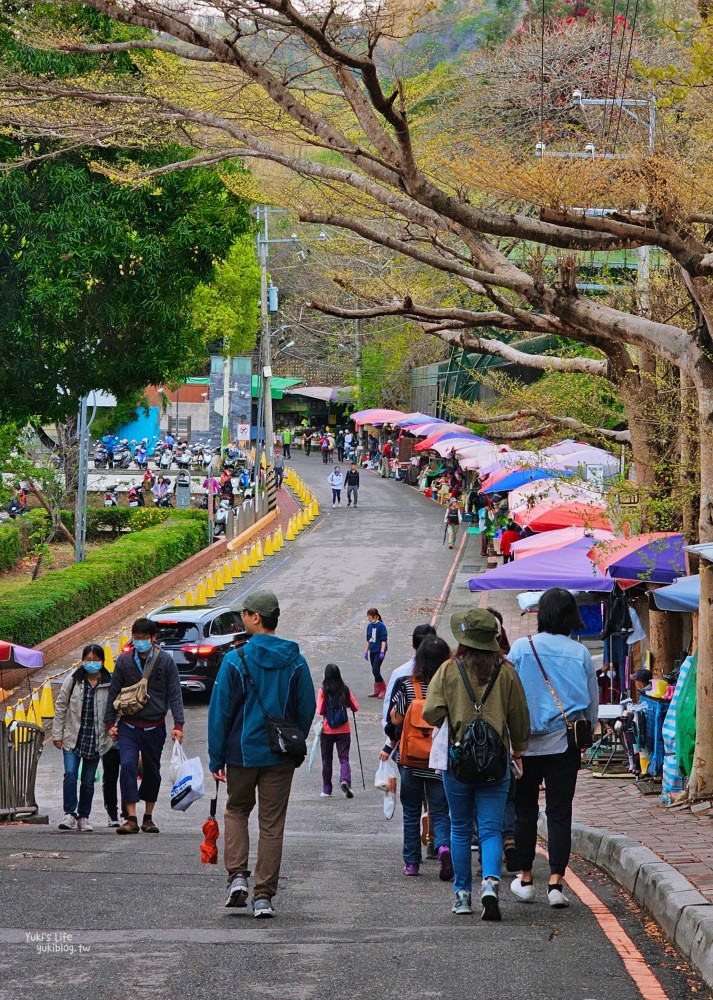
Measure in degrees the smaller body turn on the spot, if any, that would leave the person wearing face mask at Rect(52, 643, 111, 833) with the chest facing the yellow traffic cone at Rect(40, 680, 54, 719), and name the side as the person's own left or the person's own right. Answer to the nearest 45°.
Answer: approximately 180°

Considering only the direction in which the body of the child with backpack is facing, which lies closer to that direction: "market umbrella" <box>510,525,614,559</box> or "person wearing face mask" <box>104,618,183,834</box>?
the market umbrella

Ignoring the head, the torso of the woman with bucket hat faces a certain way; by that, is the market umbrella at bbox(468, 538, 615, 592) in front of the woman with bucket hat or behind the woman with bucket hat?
in front

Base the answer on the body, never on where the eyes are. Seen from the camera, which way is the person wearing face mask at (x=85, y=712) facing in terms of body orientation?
toward the camera

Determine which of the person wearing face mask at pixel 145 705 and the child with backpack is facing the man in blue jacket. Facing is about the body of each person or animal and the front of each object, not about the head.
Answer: the person wearing face mask

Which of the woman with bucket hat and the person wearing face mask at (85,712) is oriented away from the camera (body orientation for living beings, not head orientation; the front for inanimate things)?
the woman with bucket hat

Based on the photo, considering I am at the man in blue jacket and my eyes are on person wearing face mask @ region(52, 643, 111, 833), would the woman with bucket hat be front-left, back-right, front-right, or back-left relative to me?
back-right

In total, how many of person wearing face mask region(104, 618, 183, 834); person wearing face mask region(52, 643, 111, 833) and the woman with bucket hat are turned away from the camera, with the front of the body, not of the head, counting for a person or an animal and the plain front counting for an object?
1

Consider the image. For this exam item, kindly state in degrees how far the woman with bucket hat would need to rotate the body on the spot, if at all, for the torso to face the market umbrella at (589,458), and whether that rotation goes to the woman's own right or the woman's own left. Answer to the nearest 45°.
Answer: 0° — they already face it

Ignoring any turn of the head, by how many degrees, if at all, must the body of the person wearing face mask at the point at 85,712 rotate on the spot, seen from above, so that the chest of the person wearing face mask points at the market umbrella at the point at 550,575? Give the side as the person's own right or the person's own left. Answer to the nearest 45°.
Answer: approximately 135° to the person's own left

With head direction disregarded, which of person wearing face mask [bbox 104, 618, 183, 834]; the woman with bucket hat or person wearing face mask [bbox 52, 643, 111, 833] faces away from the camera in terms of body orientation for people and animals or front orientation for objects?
the woman with bucket hat

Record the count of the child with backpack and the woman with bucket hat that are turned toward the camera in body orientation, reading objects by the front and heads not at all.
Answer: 0

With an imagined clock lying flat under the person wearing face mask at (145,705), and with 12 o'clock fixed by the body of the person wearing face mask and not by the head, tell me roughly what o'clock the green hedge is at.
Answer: The green hedge is roughly at 6 o'clock from the person wearing face mask.

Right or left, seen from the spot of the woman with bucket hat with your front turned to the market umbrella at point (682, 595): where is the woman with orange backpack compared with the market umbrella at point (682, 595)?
left

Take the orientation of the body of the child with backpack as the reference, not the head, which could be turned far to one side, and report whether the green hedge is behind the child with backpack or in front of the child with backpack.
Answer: in front

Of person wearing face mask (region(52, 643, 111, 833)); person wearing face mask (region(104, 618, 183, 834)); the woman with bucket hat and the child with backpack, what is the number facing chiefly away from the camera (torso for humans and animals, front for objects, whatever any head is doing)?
2

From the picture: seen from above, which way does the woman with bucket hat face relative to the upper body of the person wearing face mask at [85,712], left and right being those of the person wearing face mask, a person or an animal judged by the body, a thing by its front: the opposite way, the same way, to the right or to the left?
the opposite way

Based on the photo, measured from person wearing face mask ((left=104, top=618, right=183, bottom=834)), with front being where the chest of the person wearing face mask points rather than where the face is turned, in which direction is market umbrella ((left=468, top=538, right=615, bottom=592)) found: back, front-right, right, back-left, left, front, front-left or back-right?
back-left

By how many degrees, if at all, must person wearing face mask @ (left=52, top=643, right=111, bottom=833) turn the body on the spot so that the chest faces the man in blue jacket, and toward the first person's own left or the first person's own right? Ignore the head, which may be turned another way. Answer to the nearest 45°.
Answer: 0° — they already face them

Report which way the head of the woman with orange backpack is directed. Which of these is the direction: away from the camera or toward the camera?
away from the camera

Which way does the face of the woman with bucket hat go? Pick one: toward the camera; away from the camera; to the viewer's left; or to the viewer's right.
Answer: away from the camera

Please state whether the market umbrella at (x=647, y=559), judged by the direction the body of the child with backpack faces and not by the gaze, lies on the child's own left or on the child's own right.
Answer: on the child's own right

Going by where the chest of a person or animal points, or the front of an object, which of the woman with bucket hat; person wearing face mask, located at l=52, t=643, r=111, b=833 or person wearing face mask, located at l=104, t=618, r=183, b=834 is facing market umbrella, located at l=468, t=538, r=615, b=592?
the woman with bucket hat
